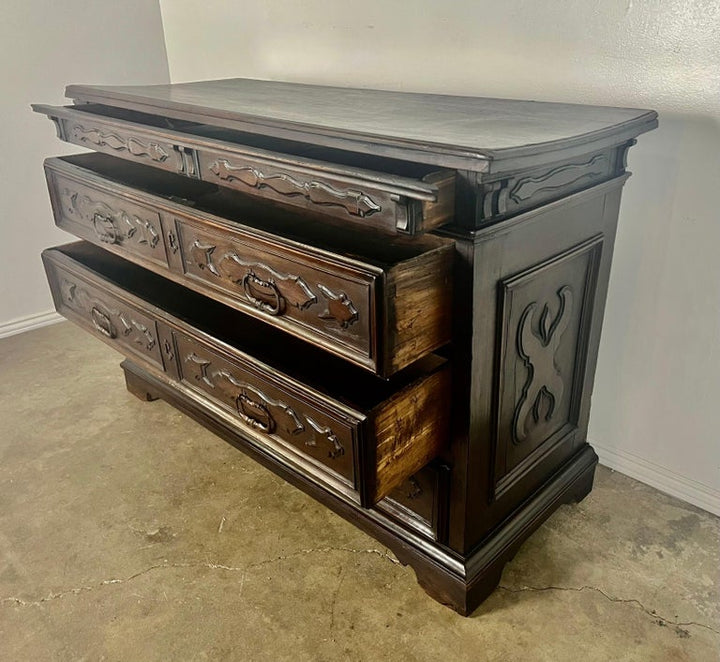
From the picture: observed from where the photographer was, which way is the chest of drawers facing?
facing the viewer and to the left of the viewer
